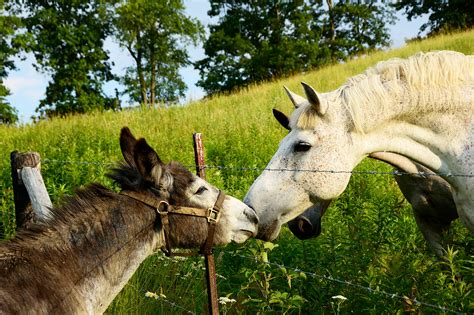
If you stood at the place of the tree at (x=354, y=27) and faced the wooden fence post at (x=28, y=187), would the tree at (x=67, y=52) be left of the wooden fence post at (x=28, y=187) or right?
right

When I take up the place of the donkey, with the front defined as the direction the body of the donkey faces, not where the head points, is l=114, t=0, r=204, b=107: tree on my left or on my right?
on my left

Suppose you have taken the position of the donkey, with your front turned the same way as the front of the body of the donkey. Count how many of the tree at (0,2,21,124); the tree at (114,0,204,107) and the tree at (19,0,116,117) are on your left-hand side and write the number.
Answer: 3

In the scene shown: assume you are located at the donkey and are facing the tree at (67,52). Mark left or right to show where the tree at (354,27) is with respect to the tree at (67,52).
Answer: right

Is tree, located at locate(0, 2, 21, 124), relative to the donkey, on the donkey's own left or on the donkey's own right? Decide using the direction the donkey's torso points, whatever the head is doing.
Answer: on the donkey's own left

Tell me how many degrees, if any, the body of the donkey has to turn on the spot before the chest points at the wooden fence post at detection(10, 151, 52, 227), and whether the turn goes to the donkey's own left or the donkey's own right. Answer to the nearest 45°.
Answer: approximately 135° to the donkey's own left

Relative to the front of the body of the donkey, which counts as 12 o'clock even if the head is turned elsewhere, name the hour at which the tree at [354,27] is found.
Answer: The tree is roughly at 10 o'clock from the donkey.

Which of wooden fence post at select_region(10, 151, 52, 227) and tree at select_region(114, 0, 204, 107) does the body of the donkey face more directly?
the tree

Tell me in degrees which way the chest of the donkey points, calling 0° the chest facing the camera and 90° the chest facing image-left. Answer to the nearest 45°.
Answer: approximately 270°

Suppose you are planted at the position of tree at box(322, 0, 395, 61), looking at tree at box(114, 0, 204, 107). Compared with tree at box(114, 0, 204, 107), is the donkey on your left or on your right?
left

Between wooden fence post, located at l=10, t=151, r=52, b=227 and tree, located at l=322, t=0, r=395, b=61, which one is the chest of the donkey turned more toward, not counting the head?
the tree

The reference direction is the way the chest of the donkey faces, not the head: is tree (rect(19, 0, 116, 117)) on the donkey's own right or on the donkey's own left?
on the donkey's own left
